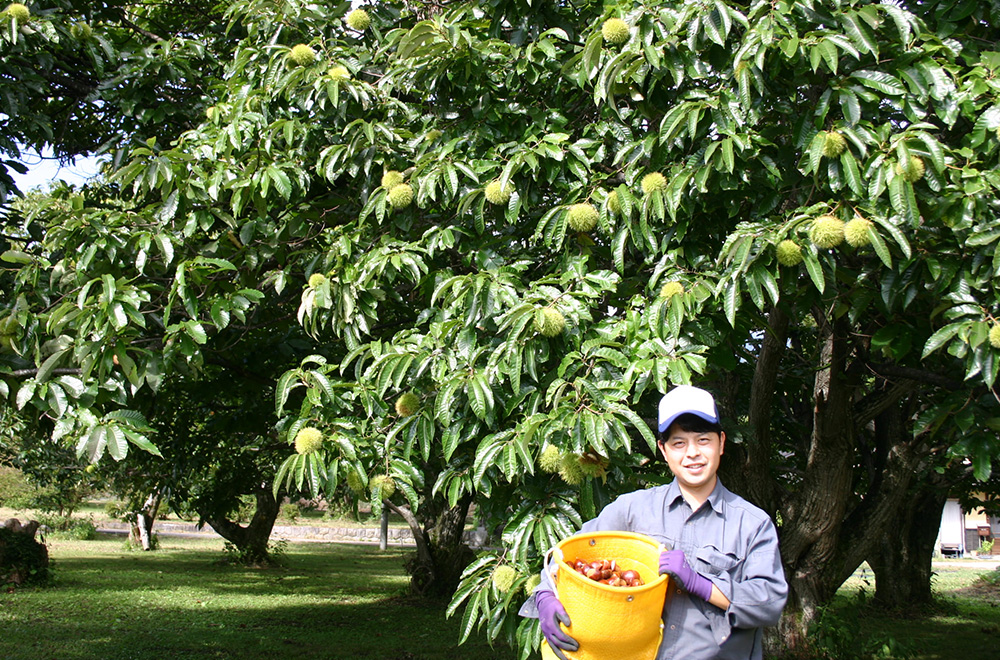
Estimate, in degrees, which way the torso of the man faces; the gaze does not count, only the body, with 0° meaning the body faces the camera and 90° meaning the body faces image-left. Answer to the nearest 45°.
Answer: approximately 0°

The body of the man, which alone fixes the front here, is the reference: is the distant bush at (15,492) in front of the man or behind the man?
behind

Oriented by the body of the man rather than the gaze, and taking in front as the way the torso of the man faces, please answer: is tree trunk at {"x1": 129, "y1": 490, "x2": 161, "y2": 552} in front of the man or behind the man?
behind

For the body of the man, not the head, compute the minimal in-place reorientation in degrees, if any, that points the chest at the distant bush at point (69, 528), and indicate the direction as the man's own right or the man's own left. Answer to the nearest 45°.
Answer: approximately 135° to the man's own right

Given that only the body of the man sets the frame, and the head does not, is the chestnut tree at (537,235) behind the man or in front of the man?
behind
